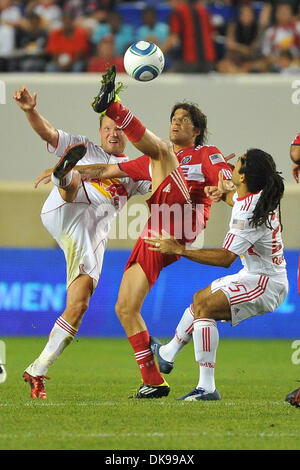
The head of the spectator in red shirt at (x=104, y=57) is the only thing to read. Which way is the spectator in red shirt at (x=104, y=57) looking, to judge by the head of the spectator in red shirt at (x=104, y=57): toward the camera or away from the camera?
toward the camera

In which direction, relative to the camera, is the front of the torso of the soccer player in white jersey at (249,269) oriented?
to the viewer's left

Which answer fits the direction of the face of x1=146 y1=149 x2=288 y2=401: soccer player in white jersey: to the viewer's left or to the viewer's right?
to the viewer's left

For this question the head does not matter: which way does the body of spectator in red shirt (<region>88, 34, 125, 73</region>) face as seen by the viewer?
toward the camera

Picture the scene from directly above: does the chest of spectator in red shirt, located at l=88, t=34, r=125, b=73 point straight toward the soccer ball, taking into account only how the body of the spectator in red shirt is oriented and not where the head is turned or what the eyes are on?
yes

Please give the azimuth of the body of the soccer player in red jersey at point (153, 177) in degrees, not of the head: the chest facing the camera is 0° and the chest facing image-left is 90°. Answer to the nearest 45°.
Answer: approximately 45°

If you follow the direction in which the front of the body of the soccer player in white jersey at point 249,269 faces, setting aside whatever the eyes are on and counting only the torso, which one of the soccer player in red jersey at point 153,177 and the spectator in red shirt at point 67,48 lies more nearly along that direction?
the soccer player in red jersey

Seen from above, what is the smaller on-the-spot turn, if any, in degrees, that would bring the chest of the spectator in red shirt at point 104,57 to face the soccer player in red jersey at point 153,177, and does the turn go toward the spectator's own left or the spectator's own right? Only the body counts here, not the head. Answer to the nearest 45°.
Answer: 0° — they already face them

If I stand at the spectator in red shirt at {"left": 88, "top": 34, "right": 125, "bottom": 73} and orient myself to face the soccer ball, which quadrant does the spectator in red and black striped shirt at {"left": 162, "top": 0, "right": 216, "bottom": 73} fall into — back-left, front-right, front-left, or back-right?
front-left

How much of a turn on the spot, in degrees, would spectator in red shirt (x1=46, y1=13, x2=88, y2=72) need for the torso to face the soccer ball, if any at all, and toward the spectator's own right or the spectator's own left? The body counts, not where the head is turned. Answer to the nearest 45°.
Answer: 0° — they already face it

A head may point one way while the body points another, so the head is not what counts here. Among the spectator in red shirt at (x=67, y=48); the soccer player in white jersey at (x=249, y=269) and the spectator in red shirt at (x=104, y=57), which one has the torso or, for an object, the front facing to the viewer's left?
the soccer player in white jersey

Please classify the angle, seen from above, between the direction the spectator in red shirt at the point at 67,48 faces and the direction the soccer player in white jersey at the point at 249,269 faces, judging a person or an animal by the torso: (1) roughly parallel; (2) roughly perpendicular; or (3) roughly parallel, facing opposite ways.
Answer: roughly perpendicular

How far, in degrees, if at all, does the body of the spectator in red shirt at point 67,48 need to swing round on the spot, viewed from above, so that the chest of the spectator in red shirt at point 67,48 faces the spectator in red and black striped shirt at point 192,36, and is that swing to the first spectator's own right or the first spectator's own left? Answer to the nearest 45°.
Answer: approximately 45° to the first spectator's own left

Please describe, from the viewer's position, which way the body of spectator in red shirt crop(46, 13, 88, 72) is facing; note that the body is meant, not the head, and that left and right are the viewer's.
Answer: facing the viewer
